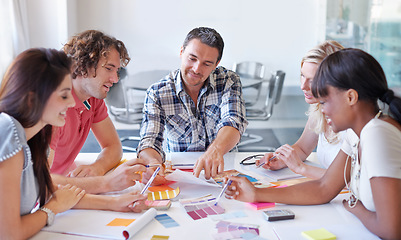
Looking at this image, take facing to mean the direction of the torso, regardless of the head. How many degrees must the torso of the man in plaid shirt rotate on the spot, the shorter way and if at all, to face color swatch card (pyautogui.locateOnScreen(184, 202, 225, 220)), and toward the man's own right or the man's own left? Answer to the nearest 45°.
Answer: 0° — they already face it

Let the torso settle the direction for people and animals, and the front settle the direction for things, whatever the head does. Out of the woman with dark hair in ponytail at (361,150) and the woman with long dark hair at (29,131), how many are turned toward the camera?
0

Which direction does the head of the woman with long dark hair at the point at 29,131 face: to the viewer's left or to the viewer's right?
to the viewer's right

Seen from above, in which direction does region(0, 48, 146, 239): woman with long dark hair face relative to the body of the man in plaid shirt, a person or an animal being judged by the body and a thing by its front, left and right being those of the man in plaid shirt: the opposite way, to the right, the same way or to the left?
to the left

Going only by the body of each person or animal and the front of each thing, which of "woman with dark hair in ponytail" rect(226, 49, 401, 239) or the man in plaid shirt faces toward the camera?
the man in plaid shirt

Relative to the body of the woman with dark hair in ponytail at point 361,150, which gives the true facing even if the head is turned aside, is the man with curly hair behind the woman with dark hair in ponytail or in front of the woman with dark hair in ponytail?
in front

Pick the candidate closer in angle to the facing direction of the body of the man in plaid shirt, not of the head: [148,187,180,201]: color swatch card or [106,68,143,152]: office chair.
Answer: the color swatch card

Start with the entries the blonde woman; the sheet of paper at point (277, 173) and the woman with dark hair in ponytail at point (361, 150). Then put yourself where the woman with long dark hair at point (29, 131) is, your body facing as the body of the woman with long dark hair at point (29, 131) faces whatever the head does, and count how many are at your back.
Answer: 0

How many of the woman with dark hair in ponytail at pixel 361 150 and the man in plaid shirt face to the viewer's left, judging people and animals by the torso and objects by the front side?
1

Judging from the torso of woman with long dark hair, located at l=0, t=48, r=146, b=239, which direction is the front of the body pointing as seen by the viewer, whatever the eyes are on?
to the viewer's right

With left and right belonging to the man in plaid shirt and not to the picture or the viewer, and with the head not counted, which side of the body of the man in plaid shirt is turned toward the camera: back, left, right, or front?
front

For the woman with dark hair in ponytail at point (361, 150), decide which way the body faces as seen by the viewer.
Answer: to the viewer's left

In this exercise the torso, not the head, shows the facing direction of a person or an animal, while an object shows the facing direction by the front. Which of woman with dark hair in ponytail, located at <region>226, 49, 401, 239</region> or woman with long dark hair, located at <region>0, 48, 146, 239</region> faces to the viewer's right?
woman with long dark hair, located at <region>0, 48, 146, 239</region>
